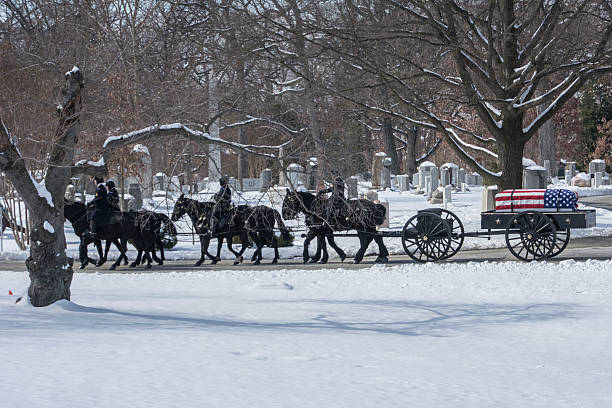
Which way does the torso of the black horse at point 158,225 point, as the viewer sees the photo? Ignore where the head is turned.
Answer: to the viewer's left

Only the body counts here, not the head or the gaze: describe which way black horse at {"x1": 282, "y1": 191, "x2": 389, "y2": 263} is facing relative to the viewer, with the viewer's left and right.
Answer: facing to the left of the viewer

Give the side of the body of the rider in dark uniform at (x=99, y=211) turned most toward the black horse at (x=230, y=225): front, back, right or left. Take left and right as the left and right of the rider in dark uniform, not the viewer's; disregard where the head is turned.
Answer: back

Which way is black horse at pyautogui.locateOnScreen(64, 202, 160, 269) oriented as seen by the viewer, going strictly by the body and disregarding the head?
to the viewer's left

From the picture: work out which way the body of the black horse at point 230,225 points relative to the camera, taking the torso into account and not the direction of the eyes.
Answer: to the viewer's left

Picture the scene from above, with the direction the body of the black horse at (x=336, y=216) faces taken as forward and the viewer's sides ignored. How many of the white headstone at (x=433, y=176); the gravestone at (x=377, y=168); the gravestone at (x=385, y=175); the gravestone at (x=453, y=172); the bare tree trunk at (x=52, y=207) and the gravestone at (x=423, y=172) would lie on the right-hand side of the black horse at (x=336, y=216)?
5

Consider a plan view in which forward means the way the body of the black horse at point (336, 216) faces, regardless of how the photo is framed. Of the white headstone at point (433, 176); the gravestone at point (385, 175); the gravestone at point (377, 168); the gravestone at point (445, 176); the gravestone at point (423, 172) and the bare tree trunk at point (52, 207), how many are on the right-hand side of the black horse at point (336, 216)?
5

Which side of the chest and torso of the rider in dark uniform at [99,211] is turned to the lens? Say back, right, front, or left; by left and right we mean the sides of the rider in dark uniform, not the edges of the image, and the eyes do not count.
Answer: left
